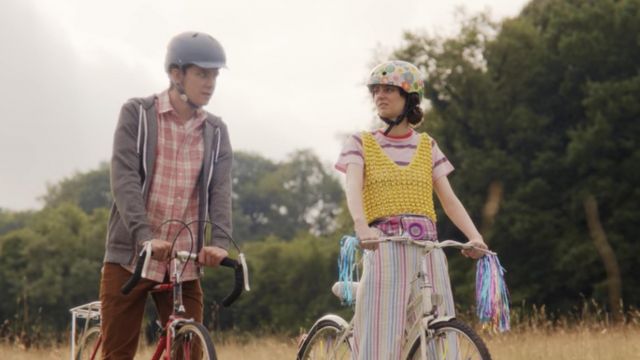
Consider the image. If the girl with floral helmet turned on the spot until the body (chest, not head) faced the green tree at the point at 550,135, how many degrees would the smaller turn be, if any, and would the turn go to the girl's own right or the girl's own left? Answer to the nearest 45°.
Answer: approximately 180°

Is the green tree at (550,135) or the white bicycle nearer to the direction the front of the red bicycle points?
the white bicycle

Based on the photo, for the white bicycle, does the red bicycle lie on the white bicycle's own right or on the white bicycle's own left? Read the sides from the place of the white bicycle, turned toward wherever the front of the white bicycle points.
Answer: on the white bicycle's own right

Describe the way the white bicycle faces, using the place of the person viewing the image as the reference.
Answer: facing the viewer and to the right of the viewer

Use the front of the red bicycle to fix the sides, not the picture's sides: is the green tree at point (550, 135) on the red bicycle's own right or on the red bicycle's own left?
on the red bicycle's own left

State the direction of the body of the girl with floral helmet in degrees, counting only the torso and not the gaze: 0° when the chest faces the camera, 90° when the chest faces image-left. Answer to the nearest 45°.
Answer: approximately 0°

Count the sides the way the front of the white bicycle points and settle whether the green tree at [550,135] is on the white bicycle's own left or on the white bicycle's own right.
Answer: on the white bicycle's own left

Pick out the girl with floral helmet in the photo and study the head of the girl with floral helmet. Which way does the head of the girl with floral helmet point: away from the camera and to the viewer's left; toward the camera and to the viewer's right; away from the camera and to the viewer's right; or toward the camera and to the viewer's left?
toward the camera and to the viewer's left
